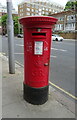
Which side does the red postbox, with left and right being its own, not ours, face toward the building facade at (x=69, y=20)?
back

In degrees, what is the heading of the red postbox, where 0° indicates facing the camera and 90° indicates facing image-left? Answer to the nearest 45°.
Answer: approximately 0°
